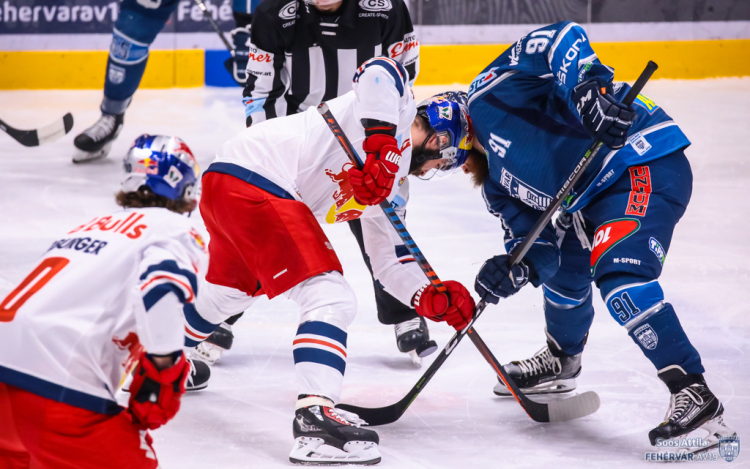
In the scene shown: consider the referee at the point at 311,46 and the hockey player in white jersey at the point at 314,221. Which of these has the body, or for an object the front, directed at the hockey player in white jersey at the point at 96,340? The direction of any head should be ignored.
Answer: the referee

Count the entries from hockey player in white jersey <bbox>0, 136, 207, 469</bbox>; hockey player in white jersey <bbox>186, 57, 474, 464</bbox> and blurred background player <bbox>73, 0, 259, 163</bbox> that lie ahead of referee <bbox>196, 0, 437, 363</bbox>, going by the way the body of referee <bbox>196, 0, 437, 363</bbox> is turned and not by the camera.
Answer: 2

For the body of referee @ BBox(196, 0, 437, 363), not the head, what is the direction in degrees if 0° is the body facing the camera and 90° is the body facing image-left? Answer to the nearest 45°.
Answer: approximately 0°

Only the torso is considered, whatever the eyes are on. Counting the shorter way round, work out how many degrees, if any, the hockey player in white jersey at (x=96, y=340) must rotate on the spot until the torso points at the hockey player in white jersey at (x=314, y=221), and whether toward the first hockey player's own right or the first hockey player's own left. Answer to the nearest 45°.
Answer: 0° — they already face them

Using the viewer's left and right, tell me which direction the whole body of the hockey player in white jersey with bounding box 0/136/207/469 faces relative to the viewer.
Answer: facing away from the viewer and to the right of the viewer

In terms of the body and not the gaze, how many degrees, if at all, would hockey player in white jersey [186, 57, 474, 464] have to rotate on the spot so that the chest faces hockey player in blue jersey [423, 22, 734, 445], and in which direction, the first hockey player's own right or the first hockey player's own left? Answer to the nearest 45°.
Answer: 0° — they already face them

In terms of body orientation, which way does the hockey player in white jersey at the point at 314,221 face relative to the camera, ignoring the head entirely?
to the viewer's right

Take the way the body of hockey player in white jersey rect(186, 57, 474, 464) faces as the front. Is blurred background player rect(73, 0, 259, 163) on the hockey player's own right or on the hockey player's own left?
on the hockey player's own left

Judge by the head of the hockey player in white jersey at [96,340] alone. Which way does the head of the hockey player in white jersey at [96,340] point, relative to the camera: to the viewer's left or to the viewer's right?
to the viewer's right

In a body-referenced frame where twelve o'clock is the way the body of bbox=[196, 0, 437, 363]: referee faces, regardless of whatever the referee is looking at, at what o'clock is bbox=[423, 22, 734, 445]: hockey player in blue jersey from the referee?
The hockey player in blue jersey is roughly at 11 o'clock from the referee.
